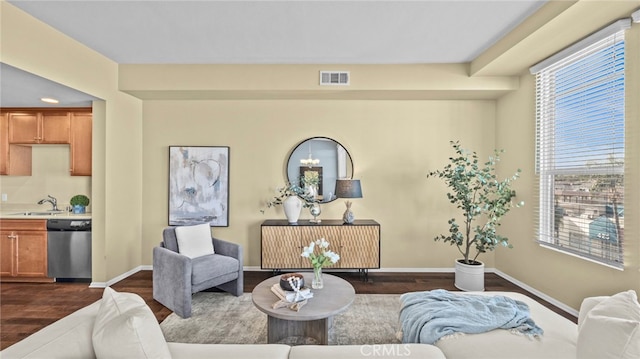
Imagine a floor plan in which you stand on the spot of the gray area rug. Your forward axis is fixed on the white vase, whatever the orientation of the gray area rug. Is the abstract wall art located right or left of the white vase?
left

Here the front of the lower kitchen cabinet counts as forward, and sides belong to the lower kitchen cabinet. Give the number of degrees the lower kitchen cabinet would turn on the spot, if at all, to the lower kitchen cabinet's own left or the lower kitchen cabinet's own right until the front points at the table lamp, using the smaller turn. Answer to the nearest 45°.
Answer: approximately 45° to the lower kitchen cabinet's own left

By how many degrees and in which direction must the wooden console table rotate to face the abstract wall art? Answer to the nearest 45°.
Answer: approximately 90° to its right

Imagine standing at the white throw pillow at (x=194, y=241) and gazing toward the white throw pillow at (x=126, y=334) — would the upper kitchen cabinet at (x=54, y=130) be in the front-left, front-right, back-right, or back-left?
back-right

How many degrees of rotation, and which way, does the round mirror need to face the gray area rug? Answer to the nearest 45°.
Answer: approximately 45° to its right
